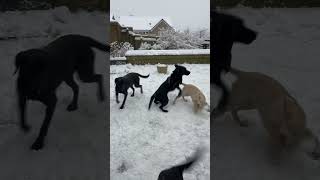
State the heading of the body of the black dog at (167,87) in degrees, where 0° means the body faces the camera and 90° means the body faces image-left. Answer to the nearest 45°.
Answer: approximately 270°
